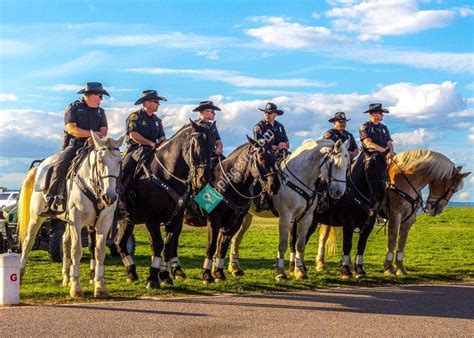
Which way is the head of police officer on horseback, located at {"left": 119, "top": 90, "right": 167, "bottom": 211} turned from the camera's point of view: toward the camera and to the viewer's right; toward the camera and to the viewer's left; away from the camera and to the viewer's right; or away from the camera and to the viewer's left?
toward the camera and to the viewer's right

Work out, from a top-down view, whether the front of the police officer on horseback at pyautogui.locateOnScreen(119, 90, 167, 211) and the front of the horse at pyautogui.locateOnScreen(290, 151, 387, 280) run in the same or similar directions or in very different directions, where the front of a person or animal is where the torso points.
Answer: same or similar directions

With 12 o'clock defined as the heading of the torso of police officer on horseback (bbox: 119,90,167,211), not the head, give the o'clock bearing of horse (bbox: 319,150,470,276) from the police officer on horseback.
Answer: The horse is roughly at 10 o'clock from the police officer on horseback.

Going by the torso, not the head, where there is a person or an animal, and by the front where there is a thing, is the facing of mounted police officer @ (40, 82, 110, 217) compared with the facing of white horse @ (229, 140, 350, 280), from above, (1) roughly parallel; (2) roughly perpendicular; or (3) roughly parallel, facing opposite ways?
roughly parallel

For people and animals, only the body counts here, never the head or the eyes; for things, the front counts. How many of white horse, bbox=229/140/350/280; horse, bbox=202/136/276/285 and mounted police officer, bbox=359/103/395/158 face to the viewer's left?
0

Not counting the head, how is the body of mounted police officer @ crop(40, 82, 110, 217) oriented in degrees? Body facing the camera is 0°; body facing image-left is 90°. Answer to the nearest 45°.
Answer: approximately 315°

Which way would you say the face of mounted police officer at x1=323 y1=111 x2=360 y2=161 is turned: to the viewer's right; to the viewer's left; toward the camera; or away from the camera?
toward the camera

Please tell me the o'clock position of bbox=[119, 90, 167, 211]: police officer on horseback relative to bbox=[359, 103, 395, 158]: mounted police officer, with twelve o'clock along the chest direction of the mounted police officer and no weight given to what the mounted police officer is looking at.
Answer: The police officer on horseback is roughly at 3 o'clock from the mounted police officer.

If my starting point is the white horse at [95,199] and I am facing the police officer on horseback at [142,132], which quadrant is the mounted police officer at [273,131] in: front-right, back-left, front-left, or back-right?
front-right

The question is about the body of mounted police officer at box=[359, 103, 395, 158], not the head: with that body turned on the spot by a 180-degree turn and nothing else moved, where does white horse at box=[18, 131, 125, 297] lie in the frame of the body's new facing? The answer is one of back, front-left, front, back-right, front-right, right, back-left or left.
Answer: left
